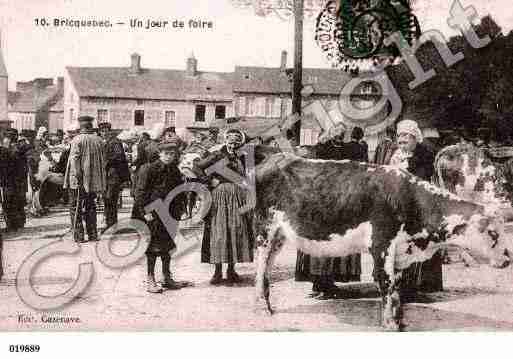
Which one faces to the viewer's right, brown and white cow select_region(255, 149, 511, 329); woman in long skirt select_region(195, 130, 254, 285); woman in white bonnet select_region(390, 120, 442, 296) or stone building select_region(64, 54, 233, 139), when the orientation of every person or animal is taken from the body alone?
the brown and white cow

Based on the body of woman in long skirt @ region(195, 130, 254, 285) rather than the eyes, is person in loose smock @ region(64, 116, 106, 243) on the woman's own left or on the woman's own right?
on the woman's own right

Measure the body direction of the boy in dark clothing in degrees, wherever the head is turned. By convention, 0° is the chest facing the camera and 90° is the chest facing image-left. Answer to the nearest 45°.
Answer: approximately 315°

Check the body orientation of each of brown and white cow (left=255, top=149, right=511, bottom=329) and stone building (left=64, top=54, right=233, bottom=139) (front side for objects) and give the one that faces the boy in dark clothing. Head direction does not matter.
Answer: the stone building

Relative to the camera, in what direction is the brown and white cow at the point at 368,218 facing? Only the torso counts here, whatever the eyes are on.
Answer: to the viewer's right

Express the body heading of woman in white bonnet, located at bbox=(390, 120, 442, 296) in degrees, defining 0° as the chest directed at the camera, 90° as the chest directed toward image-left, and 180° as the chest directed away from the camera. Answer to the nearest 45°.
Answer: approximately 45°

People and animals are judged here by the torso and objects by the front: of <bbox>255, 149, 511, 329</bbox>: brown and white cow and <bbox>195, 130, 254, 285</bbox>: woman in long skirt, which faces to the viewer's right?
the brown and white cow

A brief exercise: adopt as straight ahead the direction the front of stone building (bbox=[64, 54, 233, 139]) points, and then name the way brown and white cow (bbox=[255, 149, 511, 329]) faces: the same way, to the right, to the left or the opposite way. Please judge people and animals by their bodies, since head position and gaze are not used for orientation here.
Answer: to the left

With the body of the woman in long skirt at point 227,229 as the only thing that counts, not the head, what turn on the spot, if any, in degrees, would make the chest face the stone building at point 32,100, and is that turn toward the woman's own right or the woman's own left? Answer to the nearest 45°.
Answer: approximately 135° to the woman's own right

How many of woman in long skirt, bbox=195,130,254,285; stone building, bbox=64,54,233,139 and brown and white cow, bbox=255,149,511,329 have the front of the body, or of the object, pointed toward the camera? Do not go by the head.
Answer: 2
